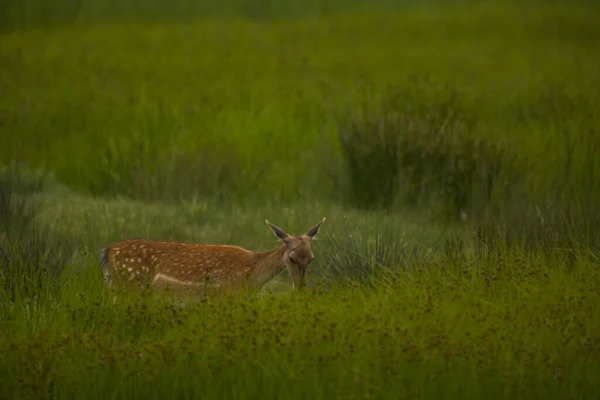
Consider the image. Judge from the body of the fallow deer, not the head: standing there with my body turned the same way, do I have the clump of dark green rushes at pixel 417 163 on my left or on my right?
on my left

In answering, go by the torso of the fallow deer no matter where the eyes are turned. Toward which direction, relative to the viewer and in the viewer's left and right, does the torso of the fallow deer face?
facing to the right of the viewer
